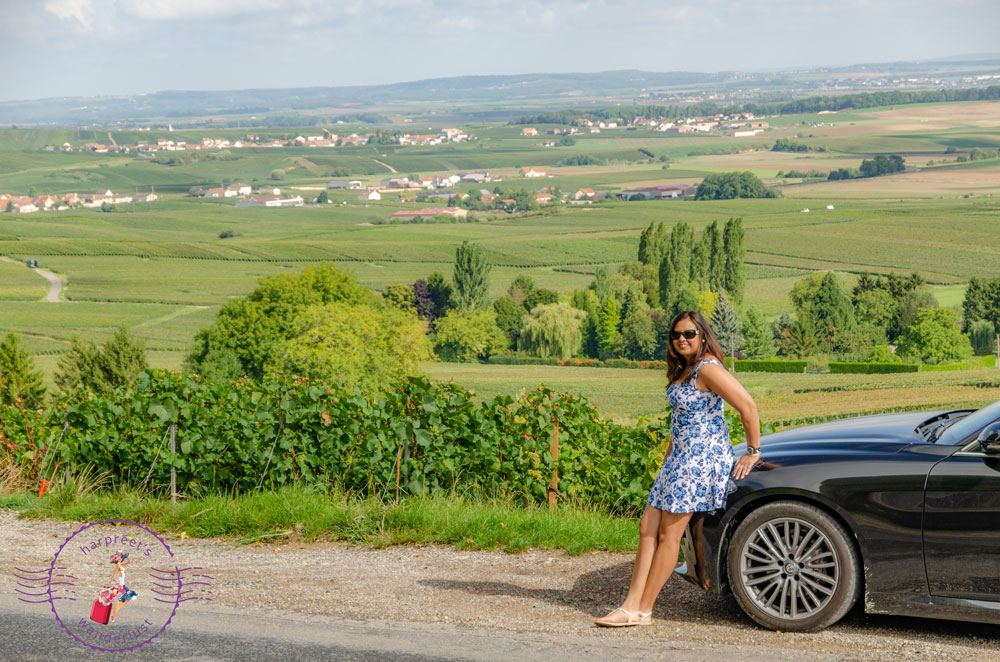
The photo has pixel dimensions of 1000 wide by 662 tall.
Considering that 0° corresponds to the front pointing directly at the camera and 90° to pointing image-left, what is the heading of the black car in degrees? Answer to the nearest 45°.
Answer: approximately 90°

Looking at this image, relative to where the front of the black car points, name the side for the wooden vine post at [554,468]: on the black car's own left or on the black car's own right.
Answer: on the black car's own right

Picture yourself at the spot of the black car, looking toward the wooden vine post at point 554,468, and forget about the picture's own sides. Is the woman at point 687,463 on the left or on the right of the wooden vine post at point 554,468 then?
left

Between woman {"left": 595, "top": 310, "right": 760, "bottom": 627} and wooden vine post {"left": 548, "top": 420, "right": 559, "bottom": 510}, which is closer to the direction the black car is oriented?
the woman

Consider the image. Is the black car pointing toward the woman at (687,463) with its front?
yes
